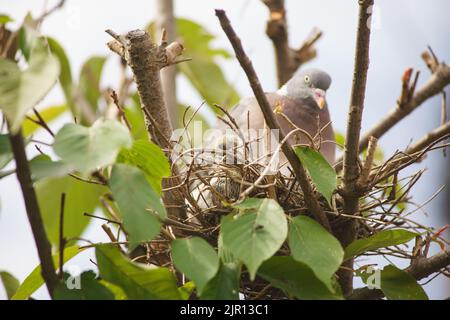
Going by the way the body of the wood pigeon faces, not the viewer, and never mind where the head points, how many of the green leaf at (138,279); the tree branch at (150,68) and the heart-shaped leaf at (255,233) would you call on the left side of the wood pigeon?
0

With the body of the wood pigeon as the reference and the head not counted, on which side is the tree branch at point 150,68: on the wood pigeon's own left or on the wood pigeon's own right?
on the wood pigeon's own right

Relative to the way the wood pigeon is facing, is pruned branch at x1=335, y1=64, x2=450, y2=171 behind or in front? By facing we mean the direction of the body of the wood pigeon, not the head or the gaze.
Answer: in front

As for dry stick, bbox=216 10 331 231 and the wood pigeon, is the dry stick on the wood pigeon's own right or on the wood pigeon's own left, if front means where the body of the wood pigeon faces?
on the wood pigeon's own right

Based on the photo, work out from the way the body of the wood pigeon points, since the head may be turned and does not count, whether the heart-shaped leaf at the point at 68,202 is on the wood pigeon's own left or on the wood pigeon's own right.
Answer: on the wood pigeon's own right

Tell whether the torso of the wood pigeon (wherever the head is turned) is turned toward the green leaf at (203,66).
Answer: no

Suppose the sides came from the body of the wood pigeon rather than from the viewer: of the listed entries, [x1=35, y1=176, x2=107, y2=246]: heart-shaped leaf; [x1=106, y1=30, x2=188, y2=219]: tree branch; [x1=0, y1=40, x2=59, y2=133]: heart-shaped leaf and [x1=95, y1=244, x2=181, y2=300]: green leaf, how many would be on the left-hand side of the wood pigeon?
0

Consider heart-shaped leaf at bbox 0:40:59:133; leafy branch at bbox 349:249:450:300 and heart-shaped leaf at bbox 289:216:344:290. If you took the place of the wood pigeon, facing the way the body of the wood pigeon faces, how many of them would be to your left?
0

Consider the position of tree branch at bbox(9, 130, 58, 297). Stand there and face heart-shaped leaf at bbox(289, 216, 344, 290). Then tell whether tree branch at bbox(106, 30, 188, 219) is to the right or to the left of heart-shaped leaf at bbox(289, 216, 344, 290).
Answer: left

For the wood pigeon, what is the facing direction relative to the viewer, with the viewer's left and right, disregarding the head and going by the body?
facing the viewer and to the right of the viewer

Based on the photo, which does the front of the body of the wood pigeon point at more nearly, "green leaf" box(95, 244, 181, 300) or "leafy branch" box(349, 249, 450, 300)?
the leafy branch

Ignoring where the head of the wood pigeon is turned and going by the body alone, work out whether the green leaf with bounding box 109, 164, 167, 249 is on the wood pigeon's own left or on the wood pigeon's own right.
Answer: on the wood pigeon's own right

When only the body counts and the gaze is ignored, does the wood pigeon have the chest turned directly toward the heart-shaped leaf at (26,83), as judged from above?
no

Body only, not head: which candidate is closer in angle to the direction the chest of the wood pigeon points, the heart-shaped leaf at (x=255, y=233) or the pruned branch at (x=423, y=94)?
the pruned branch
